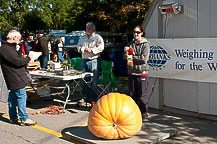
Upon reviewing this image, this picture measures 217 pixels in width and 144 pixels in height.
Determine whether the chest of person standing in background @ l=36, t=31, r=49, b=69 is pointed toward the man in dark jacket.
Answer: no

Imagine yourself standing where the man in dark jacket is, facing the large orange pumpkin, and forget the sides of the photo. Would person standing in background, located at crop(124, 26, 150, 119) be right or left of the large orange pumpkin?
left

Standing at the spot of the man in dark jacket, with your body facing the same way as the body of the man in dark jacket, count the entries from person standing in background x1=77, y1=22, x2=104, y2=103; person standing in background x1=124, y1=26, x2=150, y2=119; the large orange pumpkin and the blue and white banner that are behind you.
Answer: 0

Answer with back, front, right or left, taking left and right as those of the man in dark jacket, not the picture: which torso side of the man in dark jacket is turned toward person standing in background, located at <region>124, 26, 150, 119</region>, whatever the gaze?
front

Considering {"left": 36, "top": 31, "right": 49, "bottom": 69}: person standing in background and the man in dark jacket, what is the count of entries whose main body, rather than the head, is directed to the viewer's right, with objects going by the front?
1

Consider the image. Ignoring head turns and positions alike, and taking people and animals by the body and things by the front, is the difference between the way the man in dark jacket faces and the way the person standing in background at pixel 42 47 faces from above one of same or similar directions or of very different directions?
very different directions

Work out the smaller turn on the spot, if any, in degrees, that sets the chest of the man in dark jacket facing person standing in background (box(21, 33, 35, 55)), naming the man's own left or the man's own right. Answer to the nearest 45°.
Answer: approximately 90° to the man's own left

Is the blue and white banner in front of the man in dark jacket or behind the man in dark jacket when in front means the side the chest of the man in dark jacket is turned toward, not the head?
in front

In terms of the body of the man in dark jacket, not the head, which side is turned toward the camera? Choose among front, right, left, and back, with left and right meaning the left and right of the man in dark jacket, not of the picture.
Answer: right
